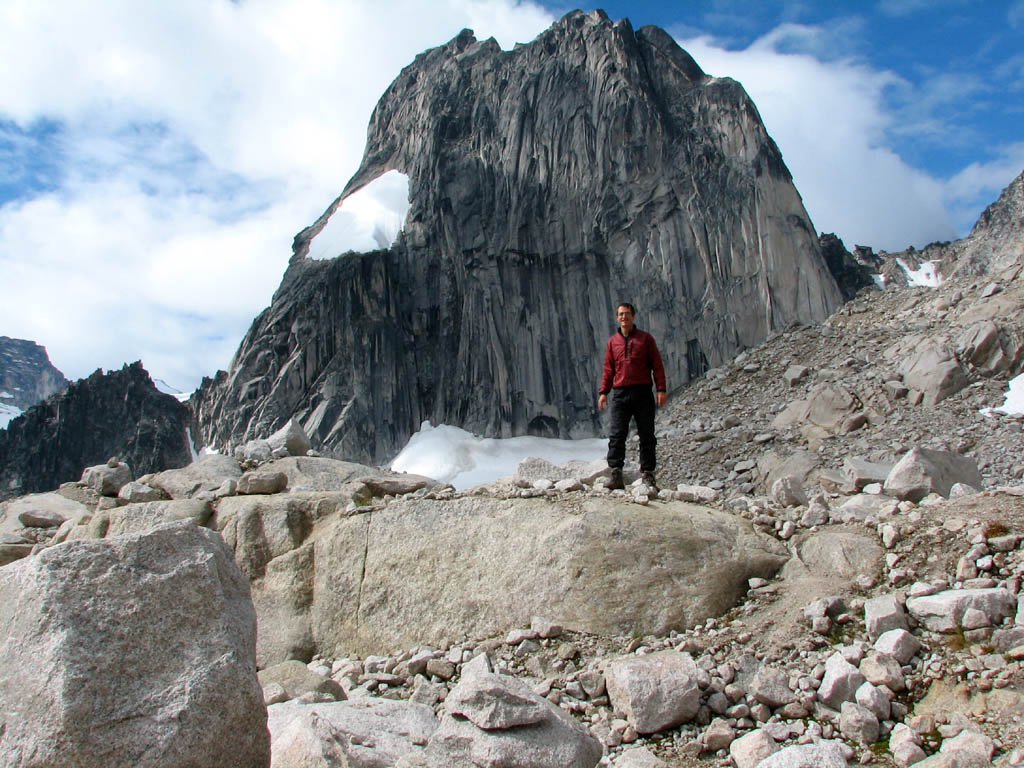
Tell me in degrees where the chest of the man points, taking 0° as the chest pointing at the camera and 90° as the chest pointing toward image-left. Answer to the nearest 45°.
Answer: approximately 0°

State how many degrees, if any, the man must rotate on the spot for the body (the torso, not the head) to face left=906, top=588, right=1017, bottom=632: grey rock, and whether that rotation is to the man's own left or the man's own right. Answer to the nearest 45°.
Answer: approximately 45° to the man's own left

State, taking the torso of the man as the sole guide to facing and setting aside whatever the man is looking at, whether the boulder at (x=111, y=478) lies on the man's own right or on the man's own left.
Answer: on the man's own right

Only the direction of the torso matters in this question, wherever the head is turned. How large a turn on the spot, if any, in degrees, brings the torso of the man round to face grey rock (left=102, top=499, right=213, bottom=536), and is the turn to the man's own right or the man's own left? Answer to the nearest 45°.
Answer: approximately 90° to the man's own right

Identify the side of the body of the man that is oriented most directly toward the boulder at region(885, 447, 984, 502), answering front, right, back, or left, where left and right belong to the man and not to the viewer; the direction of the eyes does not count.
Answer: left

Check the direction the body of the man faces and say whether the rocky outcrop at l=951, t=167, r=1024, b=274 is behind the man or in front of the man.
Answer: behind

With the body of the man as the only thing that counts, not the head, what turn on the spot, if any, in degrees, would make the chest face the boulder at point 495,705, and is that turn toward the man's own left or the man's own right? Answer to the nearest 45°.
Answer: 0° — they already face it

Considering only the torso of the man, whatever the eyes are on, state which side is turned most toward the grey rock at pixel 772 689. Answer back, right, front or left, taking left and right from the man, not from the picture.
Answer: front

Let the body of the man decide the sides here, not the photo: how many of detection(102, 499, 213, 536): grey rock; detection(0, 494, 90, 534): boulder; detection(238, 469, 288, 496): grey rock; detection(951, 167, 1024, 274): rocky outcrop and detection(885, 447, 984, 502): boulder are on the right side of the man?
3

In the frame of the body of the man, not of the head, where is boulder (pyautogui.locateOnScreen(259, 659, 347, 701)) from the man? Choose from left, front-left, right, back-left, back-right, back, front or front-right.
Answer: front-right

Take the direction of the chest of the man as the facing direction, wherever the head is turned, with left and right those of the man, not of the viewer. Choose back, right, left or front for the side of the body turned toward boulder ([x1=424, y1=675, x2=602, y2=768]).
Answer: front

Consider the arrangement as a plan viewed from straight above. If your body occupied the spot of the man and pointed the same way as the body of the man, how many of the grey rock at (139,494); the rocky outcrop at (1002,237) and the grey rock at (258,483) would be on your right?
2

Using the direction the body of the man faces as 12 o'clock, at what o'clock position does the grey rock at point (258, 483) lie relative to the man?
The grey rock is roughly at 3 o'clock from the man.

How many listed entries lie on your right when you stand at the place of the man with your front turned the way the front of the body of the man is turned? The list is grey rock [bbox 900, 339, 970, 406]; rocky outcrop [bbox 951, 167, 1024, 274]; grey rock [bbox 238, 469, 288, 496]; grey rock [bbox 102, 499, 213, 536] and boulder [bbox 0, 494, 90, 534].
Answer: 3
